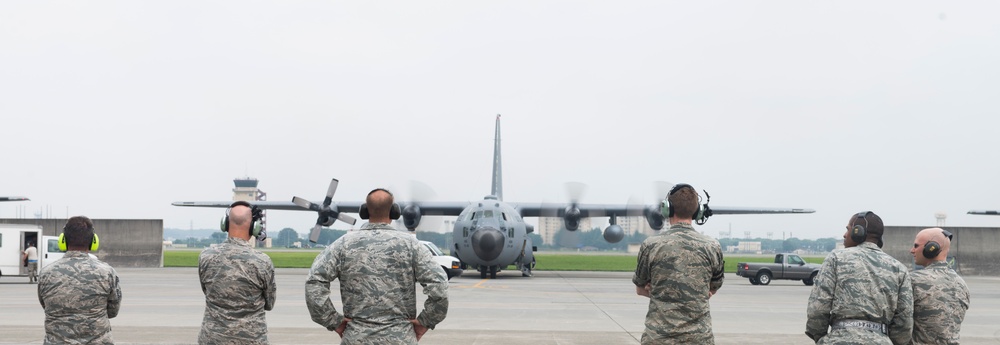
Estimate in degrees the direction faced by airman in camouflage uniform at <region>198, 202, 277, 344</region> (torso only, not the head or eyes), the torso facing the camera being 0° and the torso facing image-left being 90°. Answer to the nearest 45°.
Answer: approximately 180°

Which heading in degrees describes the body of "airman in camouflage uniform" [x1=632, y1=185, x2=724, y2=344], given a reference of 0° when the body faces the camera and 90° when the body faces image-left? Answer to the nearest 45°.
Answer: approximately 180°

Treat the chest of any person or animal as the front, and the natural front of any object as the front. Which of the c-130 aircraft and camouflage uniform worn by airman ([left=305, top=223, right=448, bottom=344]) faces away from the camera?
the camouflage uniform worn by airman

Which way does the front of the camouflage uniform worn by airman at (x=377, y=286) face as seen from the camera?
away from the camera

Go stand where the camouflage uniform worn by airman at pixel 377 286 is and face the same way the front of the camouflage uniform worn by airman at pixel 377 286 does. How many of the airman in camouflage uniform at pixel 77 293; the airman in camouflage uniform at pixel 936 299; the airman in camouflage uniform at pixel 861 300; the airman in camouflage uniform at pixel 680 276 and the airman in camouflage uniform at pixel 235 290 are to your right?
3

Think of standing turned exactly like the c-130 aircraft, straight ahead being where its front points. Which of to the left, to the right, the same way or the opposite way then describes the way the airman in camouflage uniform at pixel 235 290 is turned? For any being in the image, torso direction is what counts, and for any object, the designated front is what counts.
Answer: the opposite way

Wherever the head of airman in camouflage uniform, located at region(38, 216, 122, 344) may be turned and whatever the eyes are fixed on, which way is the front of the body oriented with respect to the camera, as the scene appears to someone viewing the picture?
away from the camera

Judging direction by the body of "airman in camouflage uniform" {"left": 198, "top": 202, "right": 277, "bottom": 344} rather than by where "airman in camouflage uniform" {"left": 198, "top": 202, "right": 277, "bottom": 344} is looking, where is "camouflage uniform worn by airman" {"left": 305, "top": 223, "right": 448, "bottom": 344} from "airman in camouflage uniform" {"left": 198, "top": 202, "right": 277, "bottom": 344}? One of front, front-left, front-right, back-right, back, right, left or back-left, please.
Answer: back-right

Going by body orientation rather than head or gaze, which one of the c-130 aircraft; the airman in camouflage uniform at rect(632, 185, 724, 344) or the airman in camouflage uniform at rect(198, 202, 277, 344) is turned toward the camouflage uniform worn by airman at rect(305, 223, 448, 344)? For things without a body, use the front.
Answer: the c-130 aircraft

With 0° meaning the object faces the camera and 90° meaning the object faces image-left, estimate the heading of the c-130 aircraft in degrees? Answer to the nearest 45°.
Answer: approximately 0°

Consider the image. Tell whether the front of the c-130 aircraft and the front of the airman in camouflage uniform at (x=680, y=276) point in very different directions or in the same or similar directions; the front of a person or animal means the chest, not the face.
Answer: very different directions

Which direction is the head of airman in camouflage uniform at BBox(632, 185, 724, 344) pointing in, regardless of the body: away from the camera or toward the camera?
away from the camera

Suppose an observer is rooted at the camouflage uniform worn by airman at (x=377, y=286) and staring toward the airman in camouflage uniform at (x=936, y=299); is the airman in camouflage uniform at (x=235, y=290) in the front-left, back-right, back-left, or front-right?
back-left

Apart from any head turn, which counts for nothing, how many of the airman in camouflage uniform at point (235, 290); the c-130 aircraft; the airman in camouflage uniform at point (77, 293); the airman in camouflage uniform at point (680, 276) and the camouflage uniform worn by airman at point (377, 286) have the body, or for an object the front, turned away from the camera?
4
